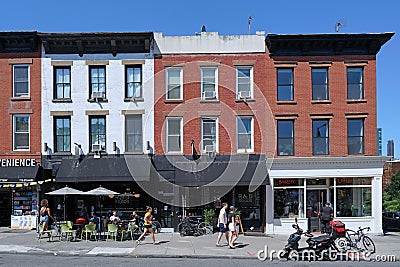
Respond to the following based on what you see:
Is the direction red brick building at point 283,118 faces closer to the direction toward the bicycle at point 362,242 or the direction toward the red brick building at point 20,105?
the bicycle

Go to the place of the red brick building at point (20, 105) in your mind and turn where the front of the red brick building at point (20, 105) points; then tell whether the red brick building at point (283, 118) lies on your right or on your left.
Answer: on your left

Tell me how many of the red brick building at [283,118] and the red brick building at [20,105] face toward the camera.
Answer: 2

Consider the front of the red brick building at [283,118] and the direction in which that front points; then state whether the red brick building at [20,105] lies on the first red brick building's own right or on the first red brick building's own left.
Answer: on the first red brick building's own right

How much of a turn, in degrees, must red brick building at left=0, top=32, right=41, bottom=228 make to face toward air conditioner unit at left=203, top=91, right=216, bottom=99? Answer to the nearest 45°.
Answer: approximately 90° to its left

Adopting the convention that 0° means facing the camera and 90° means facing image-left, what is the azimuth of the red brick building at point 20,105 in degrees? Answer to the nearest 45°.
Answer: approximately 0°

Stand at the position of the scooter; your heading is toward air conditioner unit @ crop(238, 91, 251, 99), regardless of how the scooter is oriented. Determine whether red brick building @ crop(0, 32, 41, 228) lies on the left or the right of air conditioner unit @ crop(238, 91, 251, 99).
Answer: left

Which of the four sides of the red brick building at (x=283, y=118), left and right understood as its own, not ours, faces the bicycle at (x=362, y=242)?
front

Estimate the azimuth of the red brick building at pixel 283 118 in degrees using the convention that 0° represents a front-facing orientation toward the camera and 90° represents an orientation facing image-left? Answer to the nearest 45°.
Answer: approximately 0°

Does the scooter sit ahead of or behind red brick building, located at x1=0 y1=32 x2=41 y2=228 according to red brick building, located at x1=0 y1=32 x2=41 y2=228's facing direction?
ahead
